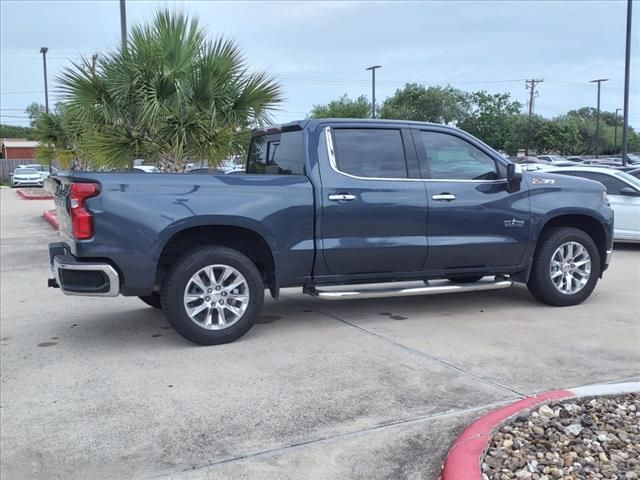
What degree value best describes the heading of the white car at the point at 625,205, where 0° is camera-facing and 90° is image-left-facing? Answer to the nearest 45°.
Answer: approximately 270°

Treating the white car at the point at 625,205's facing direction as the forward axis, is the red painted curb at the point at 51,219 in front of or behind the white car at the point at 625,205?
behind

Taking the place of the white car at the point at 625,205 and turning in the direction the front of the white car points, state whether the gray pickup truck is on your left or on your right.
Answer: on your right

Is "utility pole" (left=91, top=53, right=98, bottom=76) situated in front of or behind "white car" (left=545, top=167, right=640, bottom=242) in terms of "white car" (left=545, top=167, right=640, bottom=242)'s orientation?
behind

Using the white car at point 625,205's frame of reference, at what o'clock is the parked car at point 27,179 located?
The parked car is roughly at 7 o'clock from the white car.

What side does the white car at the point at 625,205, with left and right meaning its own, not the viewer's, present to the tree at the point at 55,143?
back

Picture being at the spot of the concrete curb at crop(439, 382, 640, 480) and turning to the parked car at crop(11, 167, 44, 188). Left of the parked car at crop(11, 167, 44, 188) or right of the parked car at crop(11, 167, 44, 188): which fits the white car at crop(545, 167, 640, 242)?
right

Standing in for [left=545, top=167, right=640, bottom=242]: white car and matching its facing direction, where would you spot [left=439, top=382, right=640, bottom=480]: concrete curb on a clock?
The concrete curb is roughly at 3 o'clock from the white car.

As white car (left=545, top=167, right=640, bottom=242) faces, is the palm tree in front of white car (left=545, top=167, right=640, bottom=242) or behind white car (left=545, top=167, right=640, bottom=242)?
behind
